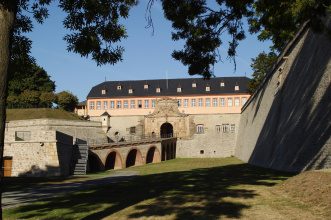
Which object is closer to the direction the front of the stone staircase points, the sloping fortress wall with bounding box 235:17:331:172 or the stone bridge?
the sloping fortress wall

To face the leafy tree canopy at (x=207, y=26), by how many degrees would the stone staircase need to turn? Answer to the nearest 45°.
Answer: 0° — it already faces it

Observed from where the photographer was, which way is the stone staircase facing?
facing the viewer

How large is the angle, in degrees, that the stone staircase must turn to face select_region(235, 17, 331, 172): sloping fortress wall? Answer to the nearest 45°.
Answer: approximately 45° to its left

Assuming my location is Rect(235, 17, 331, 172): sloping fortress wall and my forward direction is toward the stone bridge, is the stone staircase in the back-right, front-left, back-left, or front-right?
front-left

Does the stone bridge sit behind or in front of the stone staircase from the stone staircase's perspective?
behind
